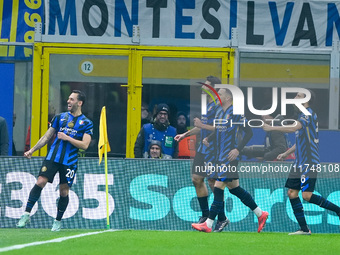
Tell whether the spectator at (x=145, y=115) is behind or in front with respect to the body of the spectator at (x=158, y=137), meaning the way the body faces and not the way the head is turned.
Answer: behind

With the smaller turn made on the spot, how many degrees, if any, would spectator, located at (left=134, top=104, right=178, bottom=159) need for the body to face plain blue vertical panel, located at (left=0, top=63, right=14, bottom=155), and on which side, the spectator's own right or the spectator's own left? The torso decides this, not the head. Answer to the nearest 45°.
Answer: approximately 90° to the spectator's own right

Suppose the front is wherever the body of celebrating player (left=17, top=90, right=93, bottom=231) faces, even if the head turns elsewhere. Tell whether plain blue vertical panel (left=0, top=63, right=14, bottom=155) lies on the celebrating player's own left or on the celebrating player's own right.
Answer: on the celebrating player's own right

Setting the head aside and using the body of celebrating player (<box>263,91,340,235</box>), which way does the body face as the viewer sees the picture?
to the viewer's left

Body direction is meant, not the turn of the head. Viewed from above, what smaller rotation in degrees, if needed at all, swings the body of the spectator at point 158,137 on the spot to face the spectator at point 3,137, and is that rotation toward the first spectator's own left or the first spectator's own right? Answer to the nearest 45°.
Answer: approximately 90° to the first spectator's own right

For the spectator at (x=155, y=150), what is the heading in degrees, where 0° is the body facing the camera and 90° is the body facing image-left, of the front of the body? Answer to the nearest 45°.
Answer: approximately 0°

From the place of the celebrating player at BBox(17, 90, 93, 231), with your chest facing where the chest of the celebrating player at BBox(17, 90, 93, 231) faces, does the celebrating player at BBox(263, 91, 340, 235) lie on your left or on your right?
on your left
